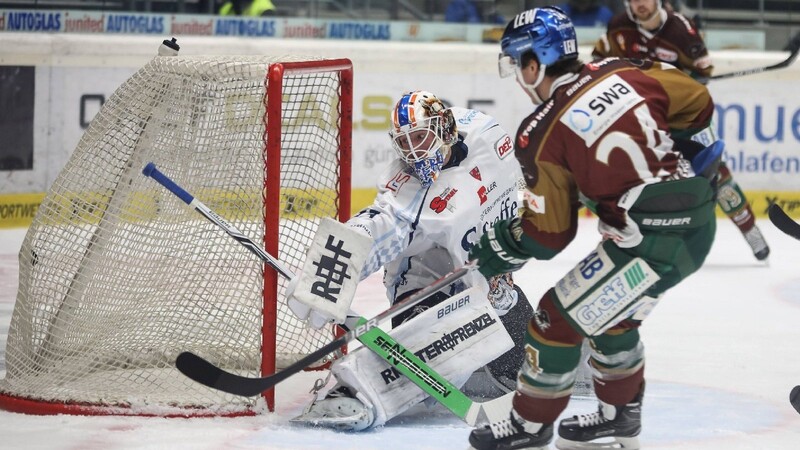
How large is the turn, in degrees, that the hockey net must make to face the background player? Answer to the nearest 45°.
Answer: approximately 45° to its left

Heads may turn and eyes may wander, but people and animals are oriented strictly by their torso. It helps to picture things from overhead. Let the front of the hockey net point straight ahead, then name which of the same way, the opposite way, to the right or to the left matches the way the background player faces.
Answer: to the right

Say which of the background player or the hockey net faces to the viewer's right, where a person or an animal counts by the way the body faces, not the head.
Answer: the hockey net

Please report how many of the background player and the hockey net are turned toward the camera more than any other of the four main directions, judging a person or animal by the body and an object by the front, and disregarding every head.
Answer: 1

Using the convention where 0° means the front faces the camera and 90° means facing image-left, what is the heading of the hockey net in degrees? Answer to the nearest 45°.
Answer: approximately 270°
